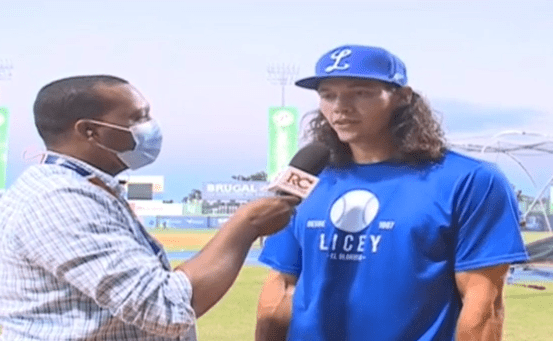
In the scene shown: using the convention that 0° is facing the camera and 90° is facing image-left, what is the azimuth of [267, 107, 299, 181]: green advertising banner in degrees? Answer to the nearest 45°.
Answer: approximately 0°

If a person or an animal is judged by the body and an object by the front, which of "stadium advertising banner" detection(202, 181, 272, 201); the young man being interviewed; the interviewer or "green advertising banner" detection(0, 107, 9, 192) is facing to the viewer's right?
the interviewer

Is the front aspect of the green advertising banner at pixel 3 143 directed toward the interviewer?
yes

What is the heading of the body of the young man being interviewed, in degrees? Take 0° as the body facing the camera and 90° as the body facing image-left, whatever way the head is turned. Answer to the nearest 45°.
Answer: approximately 45°

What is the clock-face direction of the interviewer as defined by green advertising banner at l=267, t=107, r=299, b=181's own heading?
The interviewer is roughly at 12 o'clock from the green advertising banner.

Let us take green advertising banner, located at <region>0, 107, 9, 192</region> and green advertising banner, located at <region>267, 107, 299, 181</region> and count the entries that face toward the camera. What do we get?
2

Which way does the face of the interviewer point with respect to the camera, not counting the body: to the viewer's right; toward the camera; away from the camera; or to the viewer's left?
to the viewer's right

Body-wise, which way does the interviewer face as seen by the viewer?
to the viewer's right

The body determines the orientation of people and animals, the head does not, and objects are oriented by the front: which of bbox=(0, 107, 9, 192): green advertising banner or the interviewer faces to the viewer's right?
the interviewer

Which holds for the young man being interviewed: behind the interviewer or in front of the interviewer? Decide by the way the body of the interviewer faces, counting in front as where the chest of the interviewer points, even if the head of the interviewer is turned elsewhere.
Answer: in front

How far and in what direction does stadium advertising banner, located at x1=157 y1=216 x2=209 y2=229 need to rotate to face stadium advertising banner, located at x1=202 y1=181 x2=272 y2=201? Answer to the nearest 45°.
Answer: approximately 135° to its left
